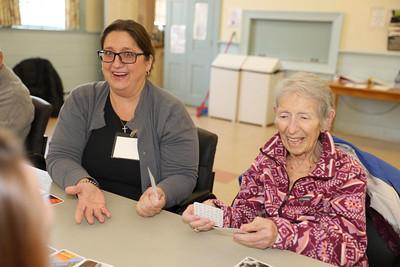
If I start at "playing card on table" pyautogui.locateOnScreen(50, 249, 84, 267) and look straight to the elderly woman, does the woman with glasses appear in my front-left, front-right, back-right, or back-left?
front-left

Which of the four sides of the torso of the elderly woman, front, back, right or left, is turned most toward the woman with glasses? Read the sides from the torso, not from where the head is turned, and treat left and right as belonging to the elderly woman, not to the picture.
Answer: right

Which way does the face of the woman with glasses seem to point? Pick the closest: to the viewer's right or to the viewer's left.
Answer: to the viewer's left

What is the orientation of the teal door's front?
toward the camera

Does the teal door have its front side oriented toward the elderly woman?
yes

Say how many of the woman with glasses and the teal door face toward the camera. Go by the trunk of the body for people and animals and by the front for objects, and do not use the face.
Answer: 2

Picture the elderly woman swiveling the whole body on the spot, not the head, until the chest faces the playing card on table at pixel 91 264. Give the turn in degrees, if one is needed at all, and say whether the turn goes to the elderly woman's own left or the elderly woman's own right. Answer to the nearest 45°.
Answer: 0° — they already face it

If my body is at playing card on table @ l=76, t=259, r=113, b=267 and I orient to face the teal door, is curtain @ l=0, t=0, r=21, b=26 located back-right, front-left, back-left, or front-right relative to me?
front-left

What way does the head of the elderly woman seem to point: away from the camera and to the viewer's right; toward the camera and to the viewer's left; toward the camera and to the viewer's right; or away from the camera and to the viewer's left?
toward the camera and to the viewer's left

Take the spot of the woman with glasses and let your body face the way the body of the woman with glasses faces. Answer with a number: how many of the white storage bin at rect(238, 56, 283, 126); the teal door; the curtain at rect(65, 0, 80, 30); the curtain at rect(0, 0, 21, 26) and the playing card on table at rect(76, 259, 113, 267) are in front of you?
1

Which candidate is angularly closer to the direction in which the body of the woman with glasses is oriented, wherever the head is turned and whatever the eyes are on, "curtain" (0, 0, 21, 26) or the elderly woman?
the elderly woman

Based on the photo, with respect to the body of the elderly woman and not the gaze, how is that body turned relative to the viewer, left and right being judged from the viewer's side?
facing the viewer and to the left of the viewer

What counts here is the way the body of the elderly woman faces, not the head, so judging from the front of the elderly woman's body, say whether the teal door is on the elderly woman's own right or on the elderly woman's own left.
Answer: on the elderly woman's own right

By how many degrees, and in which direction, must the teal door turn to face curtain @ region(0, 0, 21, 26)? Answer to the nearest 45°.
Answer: approximately 45° to its right
